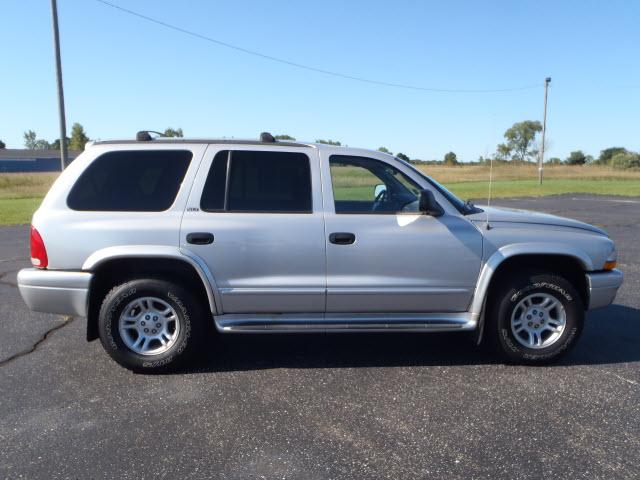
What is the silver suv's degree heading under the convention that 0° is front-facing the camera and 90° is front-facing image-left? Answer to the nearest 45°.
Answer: approximately 270°

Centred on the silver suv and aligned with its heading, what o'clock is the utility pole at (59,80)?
The utility pole is roughly at 8 o'clock from the silver suv.
